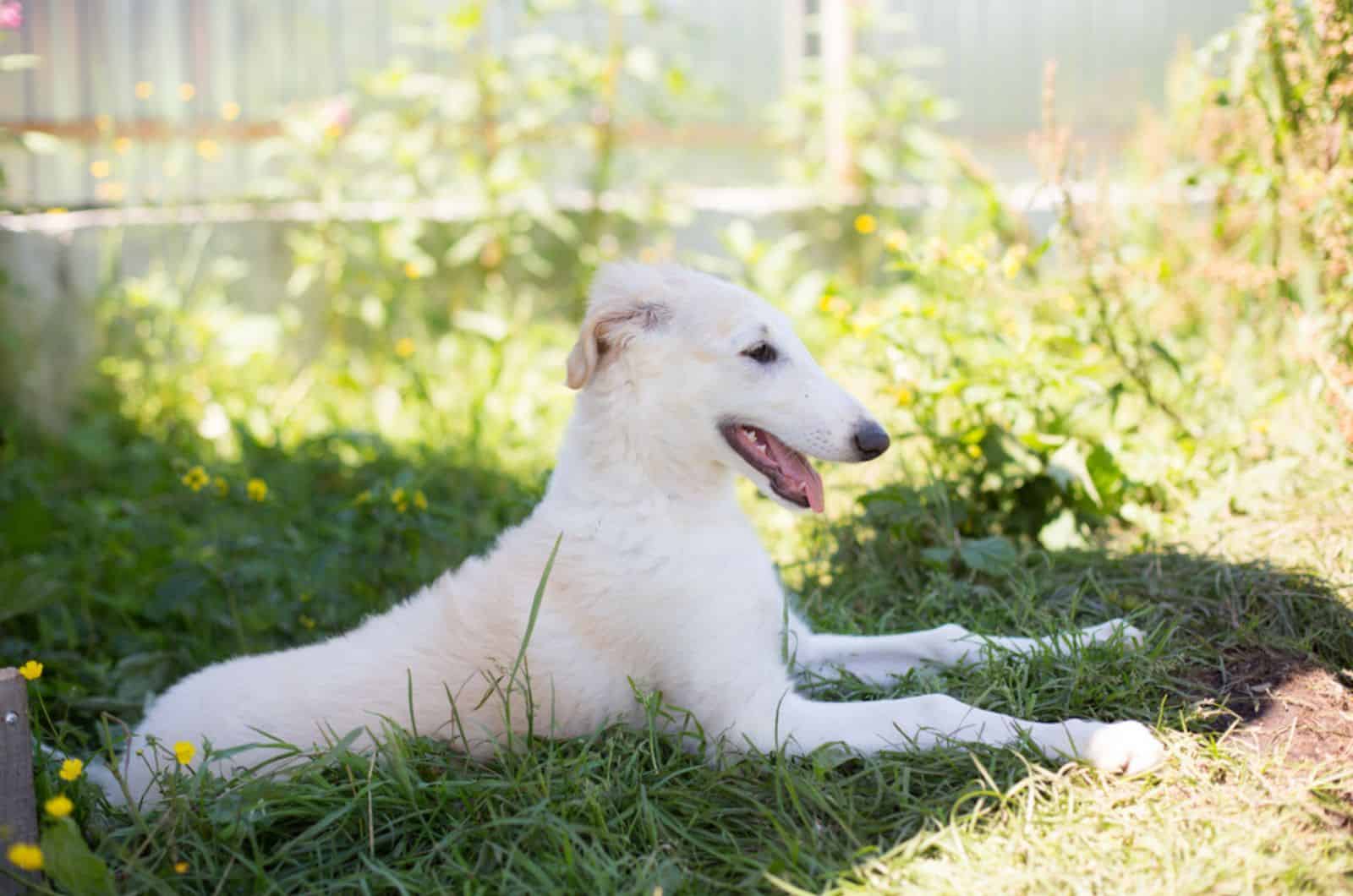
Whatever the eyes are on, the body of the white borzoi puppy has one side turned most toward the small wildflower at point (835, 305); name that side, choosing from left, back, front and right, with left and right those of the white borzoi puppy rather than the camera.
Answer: left

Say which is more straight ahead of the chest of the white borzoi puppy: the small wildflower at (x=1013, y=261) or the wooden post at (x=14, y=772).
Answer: the small wildflower

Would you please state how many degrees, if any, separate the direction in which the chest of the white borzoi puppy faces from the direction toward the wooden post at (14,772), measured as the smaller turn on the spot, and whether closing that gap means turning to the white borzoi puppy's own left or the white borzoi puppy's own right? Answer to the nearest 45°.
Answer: approximately 135° to the white borzoi puppy's own right

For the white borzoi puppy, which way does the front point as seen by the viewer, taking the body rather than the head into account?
to the viewer's right

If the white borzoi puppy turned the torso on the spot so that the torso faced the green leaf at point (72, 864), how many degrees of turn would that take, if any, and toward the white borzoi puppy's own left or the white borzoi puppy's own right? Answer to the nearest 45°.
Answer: approximately 135° to the white borzoi puppy's own right

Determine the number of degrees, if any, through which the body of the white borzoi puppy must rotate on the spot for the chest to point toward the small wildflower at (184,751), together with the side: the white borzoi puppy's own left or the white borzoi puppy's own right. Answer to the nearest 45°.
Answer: approximately 135° to the white borzoi puppy's own right

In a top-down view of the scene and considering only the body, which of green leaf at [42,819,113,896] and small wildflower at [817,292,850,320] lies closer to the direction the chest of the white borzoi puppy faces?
the small wildflower

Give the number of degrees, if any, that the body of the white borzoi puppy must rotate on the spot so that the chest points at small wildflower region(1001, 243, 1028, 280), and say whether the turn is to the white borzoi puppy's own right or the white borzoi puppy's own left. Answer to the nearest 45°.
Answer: approximately 45° to the white borzoi puppy's own left

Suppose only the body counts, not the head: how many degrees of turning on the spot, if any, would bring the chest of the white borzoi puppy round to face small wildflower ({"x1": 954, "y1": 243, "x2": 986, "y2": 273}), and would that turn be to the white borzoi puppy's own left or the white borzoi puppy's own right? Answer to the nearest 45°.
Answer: approximately 45° to the white borzoi puppy's own left

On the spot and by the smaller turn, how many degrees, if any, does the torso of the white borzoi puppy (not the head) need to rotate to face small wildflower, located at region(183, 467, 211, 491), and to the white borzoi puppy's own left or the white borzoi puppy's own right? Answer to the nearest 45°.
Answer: approximately 135° to the white borzoi puppy's own left

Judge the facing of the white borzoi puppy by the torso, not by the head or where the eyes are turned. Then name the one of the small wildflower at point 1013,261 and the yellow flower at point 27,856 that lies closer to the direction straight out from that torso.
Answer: the small wildflower
